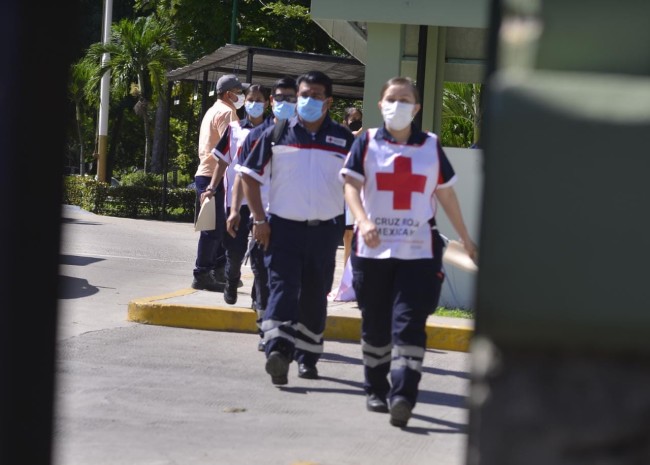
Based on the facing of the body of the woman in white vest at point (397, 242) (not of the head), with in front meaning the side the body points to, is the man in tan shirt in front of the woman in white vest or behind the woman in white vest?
behind

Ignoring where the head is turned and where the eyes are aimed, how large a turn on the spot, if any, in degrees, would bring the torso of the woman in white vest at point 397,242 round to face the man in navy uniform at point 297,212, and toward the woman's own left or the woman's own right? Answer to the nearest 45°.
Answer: approximately 135° to the woman's own right

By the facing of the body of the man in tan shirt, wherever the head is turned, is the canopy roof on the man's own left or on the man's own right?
on the man's own left

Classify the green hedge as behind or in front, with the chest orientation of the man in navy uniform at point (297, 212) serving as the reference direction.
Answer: behind

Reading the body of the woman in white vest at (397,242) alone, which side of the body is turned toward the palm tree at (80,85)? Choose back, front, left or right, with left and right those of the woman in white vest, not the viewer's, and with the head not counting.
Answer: back

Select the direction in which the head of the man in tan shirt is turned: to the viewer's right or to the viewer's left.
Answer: to the viewer's right

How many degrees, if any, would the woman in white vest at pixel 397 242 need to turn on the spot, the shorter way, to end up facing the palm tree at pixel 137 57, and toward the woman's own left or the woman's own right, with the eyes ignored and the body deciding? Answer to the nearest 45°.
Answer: approximately 180°
